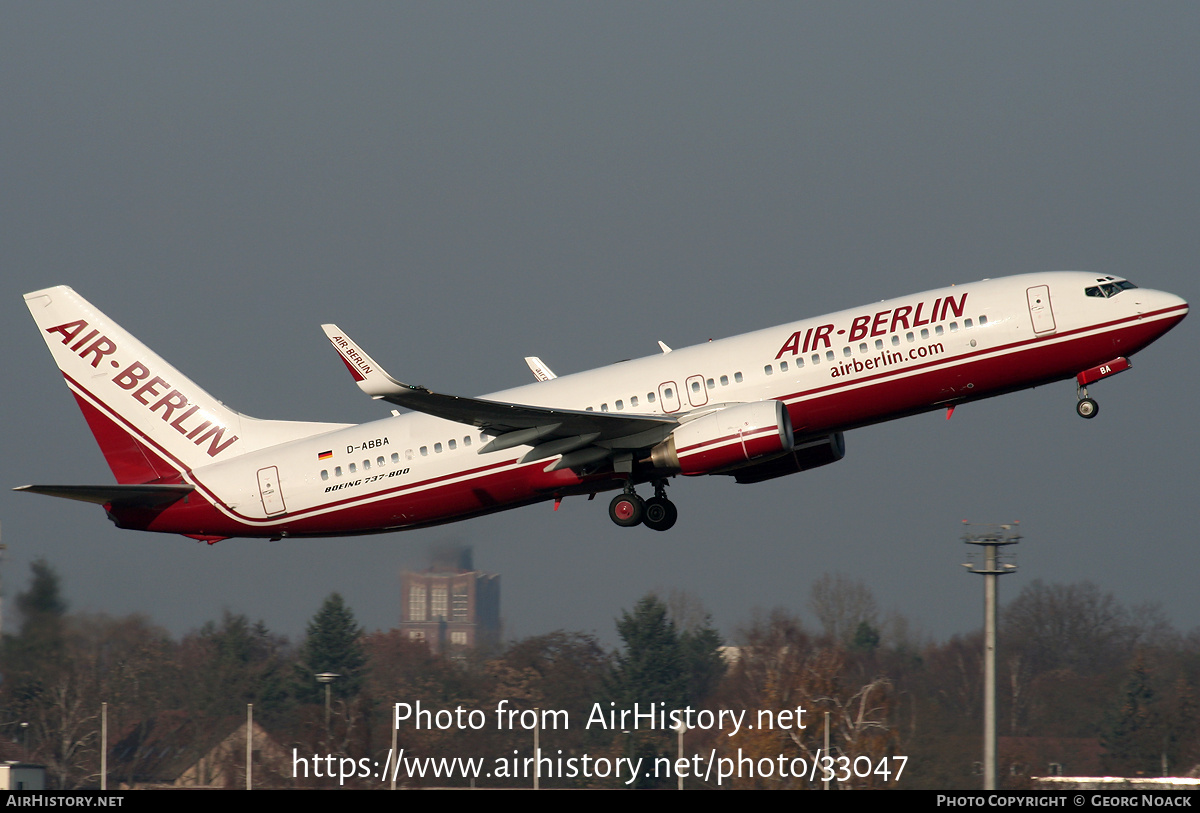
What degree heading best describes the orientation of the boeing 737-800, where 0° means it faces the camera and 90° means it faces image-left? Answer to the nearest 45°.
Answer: approximately 270°
